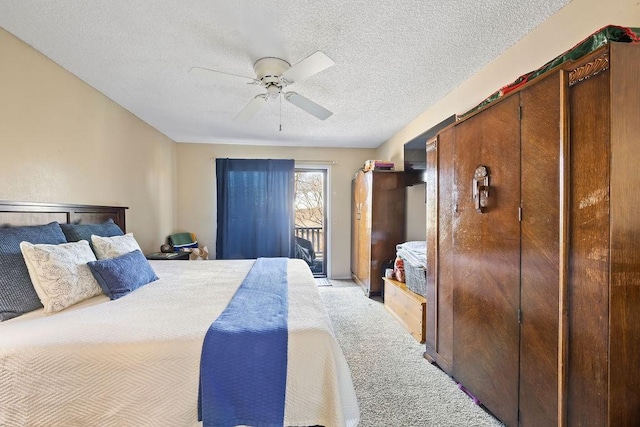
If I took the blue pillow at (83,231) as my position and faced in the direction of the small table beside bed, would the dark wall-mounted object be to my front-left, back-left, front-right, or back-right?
front-right

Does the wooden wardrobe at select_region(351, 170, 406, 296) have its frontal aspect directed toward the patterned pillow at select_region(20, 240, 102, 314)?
no

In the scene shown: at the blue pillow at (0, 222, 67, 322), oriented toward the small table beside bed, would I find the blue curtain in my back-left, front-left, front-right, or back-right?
front-right

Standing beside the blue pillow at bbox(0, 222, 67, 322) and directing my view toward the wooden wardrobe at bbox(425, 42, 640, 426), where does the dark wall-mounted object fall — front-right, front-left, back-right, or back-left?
front-left

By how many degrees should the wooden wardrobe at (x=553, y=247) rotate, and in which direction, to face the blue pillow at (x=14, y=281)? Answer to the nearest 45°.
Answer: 0° — it already faces it

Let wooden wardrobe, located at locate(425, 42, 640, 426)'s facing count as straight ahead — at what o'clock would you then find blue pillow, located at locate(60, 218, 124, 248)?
The blue pillow is roughly at 1 o'clock from the wooden wardrobe.

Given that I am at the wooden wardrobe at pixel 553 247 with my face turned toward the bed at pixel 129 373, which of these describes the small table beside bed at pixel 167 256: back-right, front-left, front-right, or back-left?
front-right

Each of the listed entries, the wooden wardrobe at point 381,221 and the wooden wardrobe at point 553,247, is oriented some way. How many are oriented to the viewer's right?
0

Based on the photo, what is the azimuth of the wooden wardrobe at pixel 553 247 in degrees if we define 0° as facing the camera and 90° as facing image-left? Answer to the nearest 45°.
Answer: approximately 45°

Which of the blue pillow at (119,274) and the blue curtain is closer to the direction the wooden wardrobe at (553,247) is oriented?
the blue pillow

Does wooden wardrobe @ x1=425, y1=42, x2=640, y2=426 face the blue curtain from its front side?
no

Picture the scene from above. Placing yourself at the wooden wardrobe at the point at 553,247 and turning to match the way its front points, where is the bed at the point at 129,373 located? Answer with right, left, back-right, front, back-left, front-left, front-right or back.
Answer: front

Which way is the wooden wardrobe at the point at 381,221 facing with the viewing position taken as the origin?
facing to the left of the viewer
